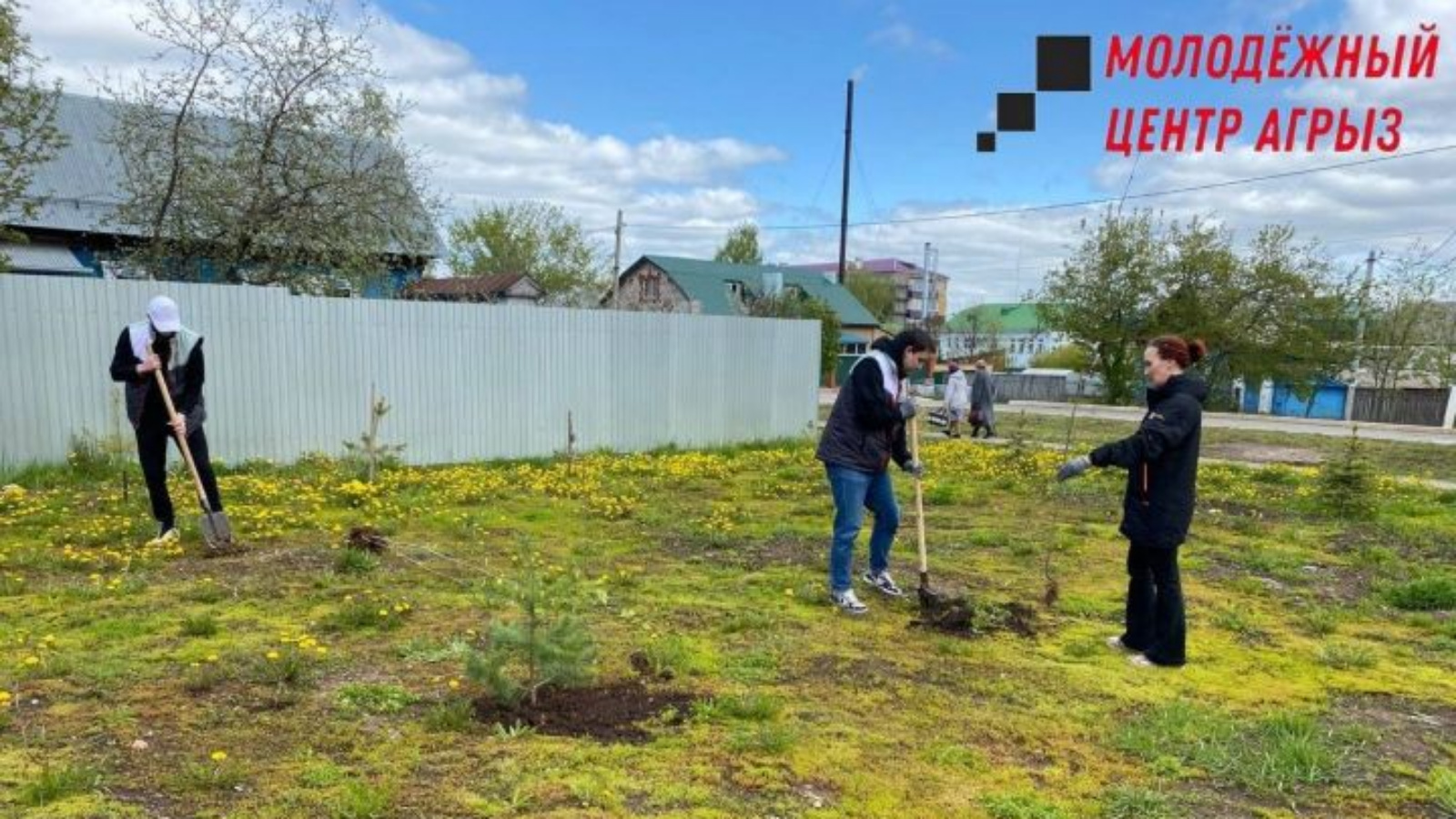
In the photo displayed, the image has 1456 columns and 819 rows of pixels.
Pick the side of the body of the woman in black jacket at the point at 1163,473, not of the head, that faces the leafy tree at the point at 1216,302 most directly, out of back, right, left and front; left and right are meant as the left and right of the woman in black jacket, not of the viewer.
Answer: right

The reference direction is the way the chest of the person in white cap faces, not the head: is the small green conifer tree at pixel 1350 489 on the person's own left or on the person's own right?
on the person's own left

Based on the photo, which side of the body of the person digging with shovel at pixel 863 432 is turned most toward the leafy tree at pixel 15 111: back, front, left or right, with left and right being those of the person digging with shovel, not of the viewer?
back

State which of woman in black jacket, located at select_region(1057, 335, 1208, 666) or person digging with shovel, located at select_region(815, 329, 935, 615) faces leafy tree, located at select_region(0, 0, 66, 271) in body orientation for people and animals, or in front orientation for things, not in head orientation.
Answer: the woman in black jacket

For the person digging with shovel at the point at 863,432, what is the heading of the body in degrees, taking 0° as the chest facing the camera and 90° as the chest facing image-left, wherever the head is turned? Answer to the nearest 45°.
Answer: approximately 315°

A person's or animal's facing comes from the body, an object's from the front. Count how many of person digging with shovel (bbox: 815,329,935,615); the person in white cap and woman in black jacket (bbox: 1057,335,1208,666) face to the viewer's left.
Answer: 1

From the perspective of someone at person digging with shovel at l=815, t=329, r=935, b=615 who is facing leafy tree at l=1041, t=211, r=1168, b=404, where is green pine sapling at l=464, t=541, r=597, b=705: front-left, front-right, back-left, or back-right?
back-left

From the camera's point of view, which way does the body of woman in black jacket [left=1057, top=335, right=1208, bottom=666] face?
to the viewer's left

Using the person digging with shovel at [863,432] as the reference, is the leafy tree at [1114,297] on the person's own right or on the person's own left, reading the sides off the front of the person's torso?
on the person's own left

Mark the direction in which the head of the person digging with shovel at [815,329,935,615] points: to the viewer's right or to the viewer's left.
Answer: to the viewer's right

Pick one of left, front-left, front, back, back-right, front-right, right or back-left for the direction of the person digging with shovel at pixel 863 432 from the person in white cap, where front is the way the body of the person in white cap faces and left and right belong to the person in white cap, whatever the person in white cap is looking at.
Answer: front-left

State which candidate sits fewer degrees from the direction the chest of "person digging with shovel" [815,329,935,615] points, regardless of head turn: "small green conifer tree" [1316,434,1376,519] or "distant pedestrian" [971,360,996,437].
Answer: the small green conifer tree
